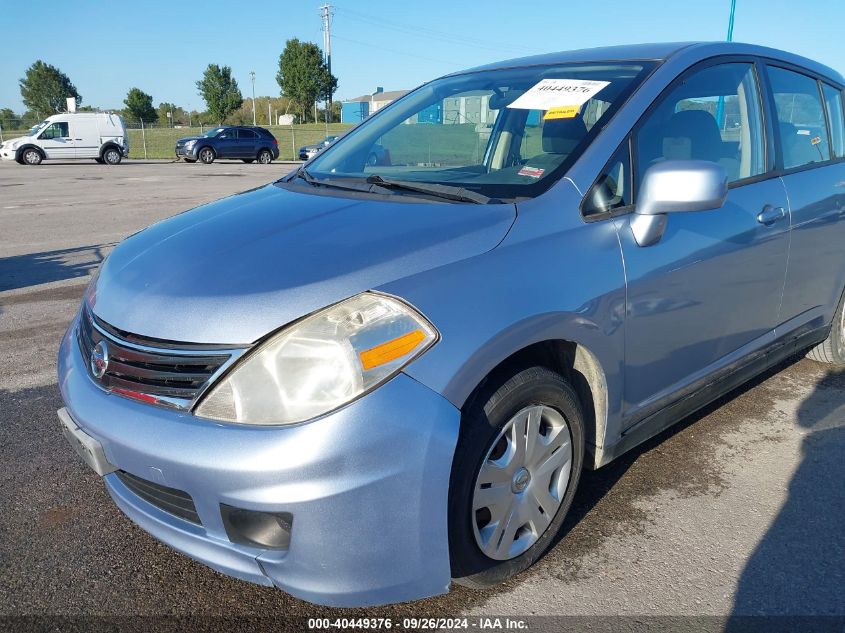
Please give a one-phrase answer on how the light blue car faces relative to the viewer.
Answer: facing the viewer and to the left of the viewer

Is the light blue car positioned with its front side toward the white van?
no

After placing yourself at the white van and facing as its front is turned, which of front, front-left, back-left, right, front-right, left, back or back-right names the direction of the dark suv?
back

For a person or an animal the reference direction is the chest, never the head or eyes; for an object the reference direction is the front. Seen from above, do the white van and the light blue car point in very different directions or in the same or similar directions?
same or similar directions

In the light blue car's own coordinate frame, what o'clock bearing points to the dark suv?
The dark suv is roughly at 4 o'clock from the light blue car.

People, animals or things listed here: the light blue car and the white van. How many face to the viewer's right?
0

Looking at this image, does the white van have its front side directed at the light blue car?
no

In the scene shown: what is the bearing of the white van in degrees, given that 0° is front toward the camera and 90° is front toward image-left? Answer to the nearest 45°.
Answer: approximately 90°
